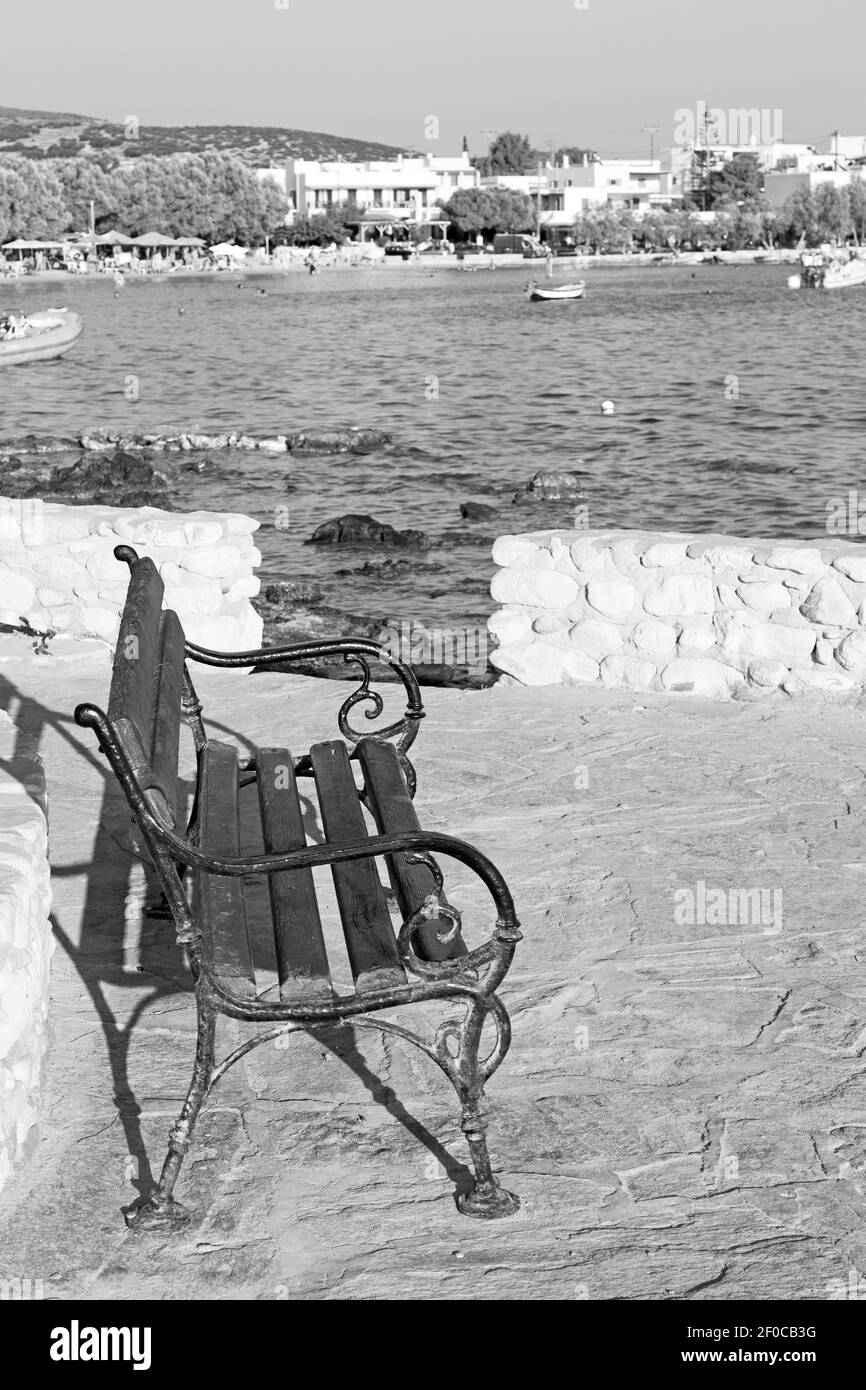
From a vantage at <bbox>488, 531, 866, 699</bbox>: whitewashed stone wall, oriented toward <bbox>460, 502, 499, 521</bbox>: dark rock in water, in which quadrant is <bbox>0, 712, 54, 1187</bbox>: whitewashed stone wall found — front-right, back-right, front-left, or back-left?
back-left

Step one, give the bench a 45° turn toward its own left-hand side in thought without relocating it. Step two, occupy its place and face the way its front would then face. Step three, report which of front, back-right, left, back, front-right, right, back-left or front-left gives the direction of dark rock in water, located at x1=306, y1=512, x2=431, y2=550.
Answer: front-left

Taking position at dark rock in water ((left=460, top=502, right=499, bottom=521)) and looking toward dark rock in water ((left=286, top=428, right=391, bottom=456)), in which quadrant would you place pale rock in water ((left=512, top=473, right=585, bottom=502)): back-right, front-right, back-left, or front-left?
front-right

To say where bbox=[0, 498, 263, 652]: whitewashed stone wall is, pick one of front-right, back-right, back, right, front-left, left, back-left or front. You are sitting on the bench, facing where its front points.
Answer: left

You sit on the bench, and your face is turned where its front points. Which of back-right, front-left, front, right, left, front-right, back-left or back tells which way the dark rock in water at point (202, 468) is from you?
left

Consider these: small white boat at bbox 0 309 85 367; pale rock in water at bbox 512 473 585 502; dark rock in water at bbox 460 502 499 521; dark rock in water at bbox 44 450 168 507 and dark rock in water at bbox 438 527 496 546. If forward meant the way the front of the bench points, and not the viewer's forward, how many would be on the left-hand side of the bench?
5

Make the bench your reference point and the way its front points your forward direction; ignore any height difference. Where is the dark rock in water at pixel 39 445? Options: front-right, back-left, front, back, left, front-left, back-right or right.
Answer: left

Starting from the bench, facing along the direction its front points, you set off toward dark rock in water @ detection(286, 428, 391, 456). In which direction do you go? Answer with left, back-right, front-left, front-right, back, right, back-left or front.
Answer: left

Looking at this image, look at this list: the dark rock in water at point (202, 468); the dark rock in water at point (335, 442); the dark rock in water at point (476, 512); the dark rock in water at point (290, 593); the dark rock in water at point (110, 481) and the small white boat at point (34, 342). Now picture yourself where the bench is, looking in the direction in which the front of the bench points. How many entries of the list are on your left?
6

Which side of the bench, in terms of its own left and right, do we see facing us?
right

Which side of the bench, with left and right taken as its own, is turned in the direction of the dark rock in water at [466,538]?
left

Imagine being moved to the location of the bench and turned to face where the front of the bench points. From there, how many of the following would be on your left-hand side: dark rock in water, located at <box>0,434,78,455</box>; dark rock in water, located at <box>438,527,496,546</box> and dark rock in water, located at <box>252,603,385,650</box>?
3

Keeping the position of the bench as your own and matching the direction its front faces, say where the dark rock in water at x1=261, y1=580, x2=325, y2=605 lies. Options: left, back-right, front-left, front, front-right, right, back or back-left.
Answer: left

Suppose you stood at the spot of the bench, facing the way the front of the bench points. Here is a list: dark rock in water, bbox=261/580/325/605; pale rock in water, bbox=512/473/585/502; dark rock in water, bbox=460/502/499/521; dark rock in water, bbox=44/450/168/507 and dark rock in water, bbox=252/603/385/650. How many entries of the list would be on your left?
5

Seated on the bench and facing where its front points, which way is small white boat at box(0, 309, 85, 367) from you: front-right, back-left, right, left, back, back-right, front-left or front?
left

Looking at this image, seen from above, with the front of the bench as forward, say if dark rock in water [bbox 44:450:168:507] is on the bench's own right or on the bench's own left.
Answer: on the bench's own left
